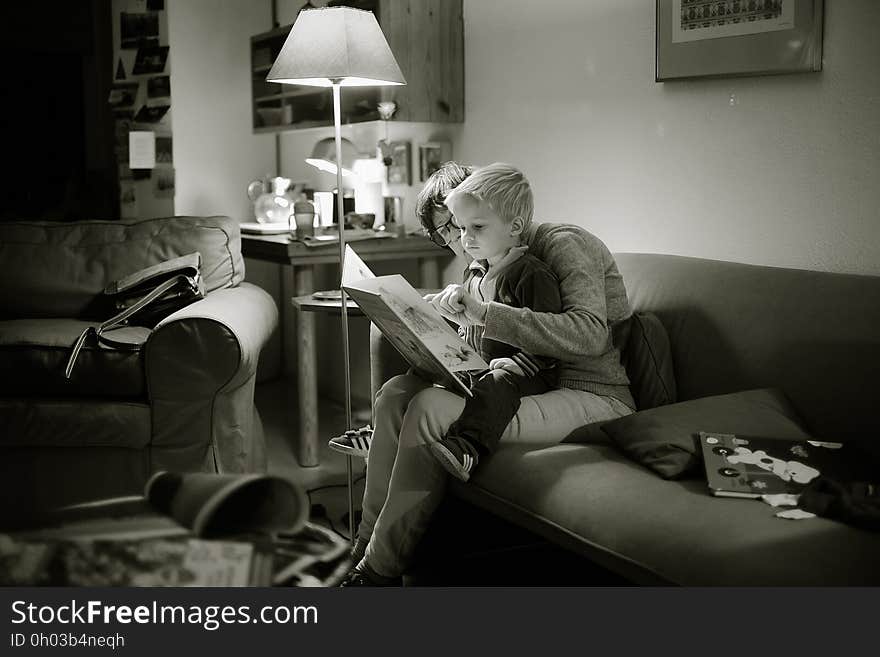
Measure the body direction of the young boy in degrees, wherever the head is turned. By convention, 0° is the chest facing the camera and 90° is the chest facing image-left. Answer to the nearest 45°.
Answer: approximately 45°

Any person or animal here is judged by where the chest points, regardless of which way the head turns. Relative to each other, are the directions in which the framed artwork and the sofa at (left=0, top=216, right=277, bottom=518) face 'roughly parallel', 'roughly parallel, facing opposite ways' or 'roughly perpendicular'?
roughly parallel

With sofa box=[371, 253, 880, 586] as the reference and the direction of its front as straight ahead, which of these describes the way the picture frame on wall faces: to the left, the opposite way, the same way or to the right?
the same way

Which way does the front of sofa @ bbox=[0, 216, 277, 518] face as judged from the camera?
facing the viewer

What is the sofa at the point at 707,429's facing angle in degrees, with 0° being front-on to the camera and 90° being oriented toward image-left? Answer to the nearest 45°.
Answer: approximately 45°

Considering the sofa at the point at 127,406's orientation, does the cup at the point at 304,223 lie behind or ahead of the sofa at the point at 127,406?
behind

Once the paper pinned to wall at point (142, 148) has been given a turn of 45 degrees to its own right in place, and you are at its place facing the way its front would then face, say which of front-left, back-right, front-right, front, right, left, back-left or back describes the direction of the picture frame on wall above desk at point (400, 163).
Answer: left

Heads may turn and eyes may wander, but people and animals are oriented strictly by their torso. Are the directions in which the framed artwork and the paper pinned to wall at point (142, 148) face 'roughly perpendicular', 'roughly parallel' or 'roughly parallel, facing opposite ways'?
roughly parallel

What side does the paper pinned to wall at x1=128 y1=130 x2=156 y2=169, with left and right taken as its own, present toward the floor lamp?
front

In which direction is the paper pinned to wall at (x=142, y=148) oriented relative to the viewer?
toward the camera

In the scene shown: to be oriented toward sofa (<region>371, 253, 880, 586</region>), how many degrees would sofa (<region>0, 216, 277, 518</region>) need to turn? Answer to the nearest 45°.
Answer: approximately 45° to its left

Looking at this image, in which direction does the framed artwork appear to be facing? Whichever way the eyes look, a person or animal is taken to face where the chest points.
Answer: toward the camera

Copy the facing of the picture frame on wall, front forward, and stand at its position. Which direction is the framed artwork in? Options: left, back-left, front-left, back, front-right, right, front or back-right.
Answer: right
